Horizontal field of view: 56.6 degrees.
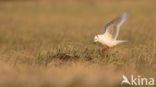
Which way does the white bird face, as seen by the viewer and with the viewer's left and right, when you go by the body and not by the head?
facing to the left of the viewer
